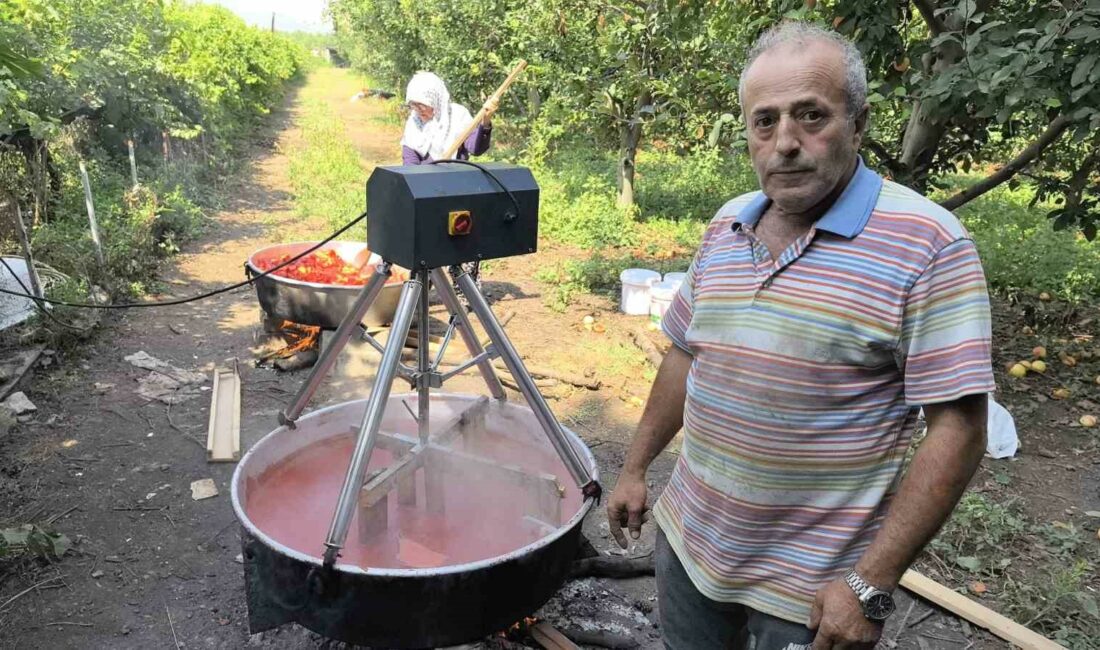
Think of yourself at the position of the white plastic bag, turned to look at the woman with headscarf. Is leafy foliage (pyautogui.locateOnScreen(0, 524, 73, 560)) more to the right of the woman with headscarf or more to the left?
left

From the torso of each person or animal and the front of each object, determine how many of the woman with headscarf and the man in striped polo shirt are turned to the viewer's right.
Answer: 0

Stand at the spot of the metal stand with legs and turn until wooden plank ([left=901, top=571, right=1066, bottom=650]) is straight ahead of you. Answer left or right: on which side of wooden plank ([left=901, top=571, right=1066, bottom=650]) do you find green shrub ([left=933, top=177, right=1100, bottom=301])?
left

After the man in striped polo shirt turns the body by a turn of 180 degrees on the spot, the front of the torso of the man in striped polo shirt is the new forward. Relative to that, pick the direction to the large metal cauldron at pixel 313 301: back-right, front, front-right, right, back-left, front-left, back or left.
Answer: left

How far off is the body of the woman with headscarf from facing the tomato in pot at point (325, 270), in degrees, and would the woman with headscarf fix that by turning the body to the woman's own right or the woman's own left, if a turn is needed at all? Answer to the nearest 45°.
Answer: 0° — they already face it

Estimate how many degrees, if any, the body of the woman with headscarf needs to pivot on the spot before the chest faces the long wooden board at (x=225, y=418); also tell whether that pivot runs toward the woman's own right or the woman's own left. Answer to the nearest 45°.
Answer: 0° — they already face it

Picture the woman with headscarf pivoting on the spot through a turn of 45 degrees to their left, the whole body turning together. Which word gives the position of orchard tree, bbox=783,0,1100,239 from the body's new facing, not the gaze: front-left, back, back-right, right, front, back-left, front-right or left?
front-left

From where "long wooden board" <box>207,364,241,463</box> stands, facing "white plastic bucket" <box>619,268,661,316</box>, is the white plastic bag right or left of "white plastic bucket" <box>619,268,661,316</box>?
right

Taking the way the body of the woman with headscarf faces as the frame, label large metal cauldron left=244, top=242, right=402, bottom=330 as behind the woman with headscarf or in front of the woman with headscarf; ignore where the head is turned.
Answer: in front

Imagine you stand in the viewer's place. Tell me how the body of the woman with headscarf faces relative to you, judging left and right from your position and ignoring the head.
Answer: facing the viewer and to the left of the viewer
